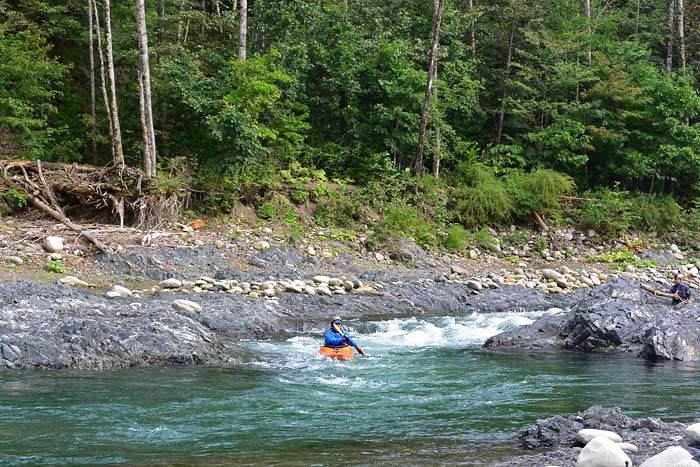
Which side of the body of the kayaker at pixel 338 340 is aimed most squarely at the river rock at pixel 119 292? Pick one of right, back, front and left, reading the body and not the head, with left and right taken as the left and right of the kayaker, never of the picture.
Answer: right

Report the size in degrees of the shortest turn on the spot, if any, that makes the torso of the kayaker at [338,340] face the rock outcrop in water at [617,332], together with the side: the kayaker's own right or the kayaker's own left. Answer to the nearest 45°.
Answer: approximately 45° to the kayaker's own left

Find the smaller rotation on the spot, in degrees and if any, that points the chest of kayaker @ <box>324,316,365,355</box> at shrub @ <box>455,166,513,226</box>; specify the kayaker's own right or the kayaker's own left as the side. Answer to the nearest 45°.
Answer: approximately 135° to the kayaker's own left

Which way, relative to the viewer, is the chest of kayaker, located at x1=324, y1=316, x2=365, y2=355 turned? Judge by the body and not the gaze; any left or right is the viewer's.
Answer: facing the viewer and to the right of the viewer

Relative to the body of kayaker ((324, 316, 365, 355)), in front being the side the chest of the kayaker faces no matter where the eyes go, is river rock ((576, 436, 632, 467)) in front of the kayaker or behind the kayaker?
in front

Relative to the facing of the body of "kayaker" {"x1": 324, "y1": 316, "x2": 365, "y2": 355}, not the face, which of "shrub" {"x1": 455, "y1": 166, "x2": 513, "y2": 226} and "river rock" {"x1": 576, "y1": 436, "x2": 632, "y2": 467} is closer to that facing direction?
the river rock

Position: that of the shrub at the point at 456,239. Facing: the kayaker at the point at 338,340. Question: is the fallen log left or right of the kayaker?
right

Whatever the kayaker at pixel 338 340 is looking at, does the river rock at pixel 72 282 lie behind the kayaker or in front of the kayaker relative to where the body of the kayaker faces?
behind

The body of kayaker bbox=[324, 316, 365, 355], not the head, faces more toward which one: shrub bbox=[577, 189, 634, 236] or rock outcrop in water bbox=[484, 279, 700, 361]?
the rock outcrop in water

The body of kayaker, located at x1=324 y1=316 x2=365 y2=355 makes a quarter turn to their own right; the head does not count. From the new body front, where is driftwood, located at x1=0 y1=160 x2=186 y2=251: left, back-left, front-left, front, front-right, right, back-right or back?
right

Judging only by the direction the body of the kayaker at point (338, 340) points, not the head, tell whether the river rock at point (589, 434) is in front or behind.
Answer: in front
